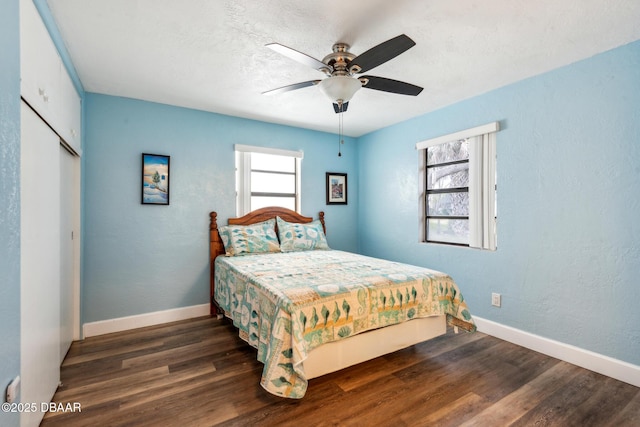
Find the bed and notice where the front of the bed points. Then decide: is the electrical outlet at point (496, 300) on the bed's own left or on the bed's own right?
on the bed's own left

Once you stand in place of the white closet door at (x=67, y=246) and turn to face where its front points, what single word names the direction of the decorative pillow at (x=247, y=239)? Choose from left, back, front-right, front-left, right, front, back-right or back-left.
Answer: front

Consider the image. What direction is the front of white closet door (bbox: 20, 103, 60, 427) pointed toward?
to the viewer's right

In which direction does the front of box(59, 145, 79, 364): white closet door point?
to the viewer's right

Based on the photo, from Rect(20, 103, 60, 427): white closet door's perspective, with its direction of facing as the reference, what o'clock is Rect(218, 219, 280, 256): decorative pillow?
The decorative pillow is roughly at 11 o'clock from the white closet door.

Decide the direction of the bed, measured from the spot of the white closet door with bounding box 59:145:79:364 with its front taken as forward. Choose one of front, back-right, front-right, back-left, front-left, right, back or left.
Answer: front-right

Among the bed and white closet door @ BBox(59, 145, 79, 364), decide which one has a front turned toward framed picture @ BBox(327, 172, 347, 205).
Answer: the white closet door

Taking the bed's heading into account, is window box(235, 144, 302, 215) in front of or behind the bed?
behind

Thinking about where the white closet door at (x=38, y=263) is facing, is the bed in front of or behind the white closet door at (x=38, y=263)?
in front

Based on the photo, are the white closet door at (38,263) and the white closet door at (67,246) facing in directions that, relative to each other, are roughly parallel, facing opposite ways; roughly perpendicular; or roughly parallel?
roughly parallel

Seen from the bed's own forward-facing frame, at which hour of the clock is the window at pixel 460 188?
The window is roughly at 9 o'clock from the bed.

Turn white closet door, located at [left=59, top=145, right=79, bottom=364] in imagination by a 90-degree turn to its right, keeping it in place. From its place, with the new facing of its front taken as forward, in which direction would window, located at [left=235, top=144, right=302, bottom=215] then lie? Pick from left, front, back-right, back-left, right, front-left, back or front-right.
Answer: left

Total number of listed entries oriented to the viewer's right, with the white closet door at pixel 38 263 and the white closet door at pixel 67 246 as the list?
2

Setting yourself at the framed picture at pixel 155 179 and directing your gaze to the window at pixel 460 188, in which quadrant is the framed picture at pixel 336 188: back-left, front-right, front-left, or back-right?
front-left

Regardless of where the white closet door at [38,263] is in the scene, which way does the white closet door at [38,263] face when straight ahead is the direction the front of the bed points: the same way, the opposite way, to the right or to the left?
to the left
